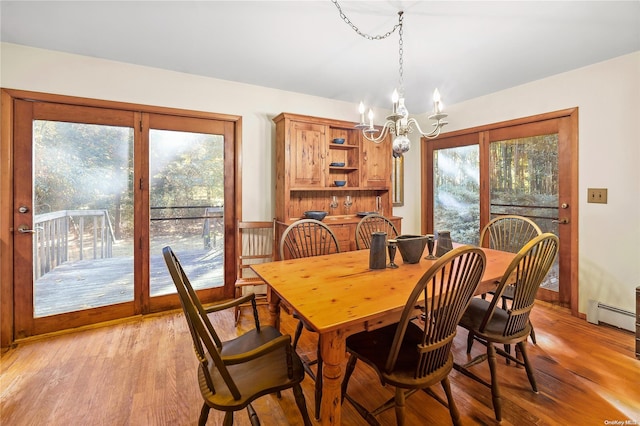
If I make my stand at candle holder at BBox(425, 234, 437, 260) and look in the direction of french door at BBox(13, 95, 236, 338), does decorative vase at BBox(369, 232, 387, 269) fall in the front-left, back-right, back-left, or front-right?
front-left

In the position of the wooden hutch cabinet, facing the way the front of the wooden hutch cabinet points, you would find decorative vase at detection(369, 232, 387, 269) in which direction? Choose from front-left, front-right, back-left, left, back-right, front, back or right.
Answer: front-right

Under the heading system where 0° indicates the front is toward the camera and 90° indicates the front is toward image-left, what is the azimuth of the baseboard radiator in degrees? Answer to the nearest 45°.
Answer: approximately 45°

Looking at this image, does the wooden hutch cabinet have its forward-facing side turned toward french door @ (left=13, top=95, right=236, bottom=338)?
no

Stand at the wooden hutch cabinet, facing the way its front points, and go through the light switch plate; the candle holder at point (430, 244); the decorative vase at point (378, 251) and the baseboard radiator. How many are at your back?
0

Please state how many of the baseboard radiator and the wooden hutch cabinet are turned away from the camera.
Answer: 0

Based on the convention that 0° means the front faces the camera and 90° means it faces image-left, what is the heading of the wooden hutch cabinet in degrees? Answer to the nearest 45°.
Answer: approximately 315°

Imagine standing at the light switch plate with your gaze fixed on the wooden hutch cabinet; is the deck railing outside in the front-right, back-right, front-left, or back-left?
front-left

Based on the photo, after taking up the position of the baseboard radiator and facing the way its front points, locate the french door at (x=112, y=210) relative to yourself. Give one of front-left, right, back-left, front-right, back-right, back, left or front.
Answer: front

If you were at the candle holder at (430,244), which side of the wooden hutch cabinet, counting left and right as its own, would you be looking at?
front

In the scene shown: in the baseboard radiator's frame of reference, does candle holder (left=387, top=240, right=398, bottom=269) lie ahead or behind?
ahead

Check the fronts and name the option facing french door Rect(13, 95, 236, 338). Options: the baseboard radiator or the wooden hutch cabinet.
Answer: the baseboard radiator

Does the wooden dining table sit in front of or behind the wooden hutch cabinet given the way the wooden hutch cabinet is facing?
in front

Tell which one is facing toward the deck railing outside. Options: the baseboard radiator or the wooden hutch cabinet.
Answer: the baseboard radiator
